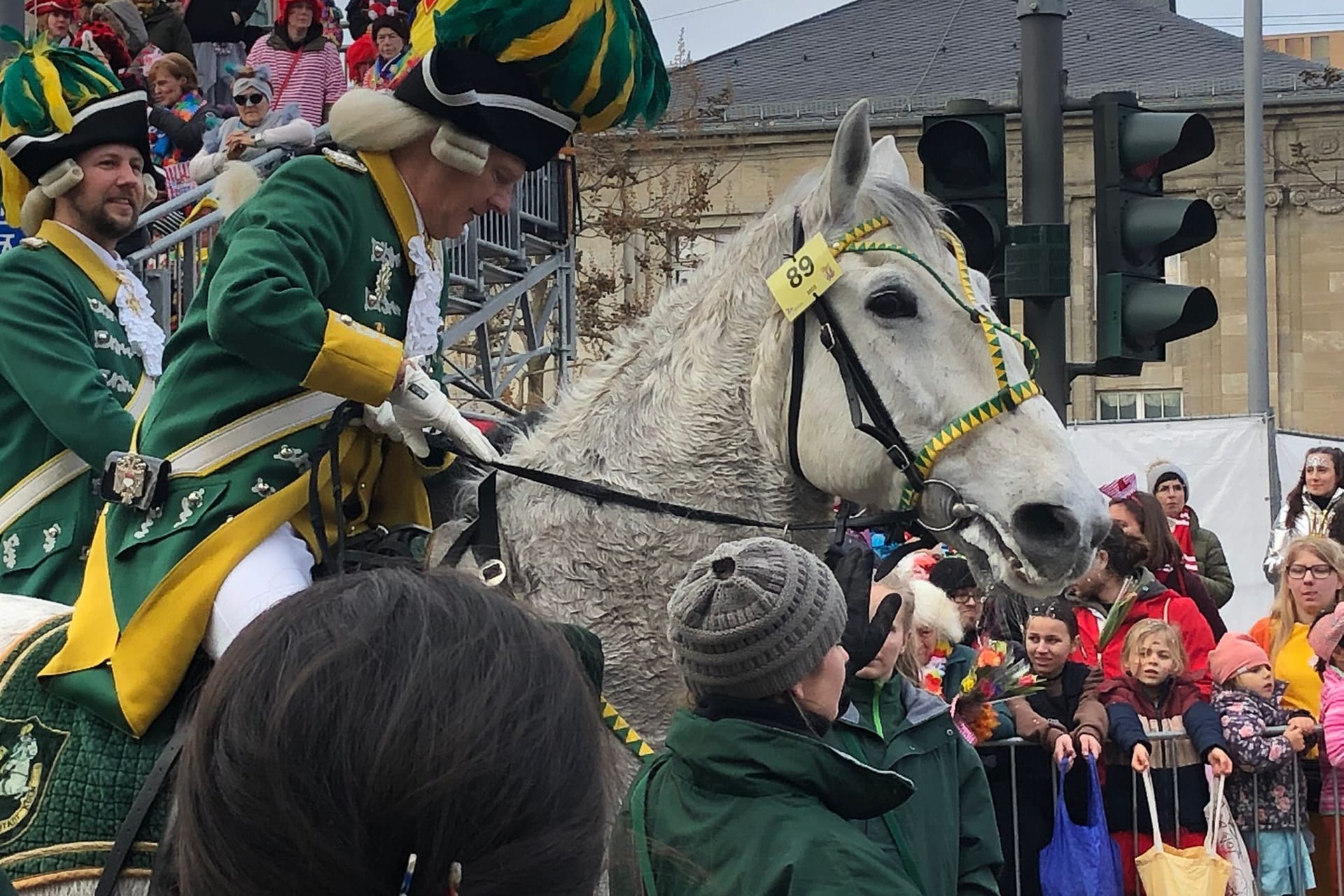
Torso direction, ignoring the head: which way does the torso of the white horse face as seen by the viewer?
to the viewer's right

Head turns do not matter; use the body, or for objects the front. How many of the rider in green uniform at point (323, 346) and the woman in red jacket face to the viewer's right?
1

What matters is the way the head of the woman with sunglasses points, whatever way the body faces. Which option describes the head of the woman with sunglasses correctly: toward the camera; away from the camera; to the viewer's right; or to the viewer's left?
toward the camera

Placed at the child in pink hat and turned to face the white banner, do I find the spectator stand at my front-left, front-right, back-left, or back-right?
front-left

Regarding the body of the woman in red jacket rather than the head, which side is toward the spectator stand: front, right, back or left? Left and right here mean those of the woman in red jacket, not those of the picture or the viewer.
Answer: right

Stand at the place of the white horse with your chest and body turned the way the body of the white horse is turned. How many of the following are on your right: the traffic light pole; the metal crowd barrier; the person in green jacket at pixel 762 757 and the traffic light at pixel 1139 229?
1

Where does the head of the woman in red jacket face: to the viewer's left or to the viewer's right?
to the viewer's left

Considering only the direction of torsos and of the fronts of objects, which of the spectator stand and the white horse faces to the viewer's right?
the white horse

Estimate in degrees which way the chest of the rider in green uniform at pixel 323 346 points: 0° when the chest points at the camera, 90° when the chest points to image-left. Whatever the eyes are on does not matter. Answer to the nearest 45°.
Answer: approximately 270°

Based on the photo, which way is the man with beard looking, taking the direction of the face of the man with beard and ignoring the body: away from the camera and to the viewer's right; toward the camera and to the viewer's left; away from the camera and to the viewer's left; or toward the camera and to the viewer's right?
toward the camera and to the viewer's right

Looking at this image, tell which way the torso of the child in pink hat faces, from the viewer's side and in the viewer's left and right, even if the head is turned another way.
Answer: facing the viewer and to the right of the viewer

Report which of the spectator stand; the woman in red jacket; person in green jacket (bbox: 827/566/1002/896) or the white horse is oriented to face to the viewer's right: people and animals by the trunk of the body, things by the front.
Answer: the white horse

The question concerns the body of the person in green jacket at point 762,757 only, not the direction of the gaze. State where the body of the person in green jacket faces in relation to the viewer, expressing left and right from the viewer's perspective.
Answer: facing away from the viewer and to the right of the viewer
